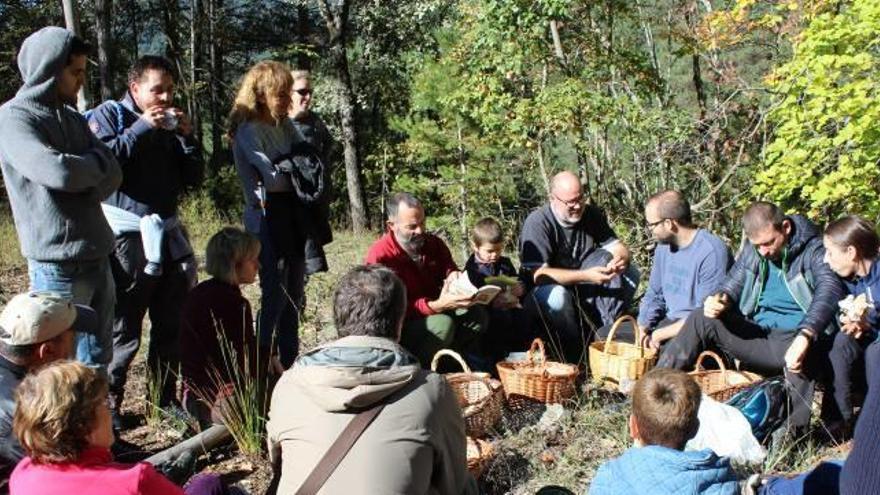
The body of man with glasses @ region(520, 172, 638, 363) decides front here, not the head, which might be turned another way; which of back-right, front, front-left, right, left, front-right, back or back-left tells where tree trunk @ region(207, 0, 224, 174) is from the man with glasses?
back

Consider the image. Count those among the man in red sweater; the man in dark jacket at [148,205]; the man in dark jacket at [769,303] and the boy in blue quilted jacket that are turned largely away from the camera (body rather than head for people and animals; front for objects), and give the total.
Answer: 1

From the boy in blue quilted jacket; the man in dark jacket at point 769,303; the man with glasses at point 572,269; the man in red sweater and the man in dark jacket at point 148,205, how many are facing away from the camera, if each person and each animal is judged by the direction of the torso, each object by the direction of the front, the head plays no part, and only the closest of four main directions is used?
1

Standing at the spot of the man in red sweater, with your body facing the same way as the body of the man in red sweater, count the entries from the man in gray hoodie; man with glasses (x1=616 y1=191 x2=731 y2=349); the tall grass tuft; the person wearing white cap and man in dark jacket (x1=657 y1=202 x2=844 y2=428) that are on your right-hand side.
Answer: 3

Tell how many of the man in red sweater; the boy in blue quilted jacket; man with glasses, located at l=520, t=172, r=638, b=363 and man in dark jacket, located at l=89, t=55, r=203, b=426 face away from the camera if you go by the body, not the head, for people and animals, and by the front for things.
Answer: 1

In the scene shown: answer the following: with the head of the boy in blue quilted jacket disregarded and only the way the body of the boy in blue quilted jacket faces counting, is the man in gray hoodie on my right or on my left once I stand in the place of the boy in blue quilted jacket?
on my left

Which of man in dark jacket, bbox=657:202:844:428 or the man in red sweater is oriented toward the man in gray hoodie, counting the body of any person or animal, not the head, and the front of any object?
the man in dark jacket

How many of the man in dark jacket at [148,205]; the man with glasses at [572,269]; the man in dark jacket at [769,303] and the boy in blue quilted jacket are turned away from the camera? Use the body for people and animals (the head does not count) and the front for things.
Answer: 1

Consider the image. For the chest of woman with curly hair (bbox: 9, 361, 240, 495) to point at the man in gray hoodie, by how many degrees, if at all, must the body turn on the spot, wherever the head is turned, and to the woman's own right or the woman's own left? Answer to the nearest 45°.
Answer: approximately 45° to the woman's own left

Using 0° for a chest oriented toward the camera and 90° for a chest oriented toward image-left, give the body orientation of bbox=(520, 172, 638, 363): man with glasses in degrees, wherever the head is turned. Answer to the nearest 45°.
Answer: approximately 315°

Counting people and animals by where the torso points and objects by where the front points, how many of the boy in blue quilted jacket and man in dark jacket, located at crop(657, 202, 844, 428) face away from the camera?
1

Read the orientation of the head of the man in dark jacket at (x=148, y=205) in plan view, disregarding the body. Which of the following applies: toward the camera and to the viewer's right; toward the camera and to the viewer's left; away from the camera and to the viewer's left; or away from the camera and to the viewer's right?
toward the camera and to the viewer's right

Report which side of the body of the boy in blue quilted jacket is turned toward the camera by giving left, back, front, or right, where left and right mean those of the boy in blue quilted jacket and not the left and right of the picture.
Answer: back

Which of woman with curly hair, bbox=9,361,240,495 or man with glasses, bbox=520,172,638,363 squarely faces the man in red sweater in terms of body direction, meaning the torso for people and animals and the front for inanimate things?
the woman with curly hair

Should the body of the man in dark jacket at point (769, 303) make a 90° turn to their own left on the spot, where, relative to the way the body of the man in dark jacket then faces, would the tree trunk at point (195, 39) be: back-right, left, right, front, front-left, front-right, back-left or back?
back

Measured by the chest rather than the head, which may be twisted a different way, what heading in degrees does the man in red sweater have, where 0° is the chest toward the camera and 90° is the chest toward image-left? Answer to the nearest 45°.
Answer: approximately 315°
